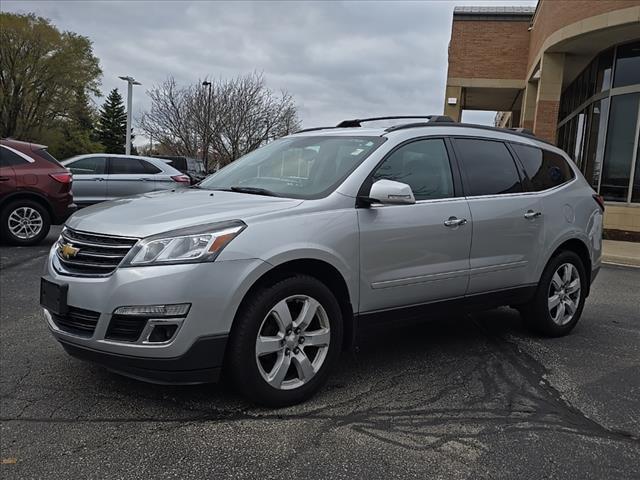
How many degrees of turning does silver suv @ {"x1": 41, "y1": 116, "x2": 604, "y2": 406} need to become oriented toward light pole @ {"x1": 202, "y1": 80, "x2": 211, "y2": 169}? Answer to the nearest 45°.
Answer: approximately 135° to its right

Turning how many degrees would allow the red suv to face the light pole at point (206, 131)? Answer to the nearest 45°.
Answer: approximately 90° to its right

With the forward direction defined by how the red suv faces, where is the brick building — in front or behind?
behind

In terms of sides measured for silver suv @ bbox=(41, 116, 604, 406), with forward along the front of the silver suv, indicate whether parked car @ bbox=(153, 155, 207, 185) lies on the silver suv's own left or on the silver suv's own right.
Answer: on the silver suv's own right

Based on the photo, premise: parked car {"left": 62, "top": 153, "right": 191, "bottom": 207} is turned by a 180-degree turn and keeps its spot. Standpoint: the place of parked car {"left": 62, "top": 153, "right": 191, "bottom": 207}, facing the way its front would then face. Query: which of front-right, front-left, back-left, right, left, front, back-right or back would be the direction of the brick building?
front

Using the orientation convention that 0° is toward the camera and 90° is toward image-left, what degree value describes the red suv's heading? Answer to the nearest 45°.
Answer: approximately 90°

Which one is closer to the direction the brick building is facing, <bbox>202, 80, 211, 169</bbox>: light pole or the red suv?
the red suv

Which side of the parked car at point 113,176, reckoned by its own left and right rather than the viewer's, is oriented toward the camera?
left

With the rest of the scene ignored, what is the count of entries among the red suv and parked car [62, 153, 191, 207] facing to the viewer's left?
2
